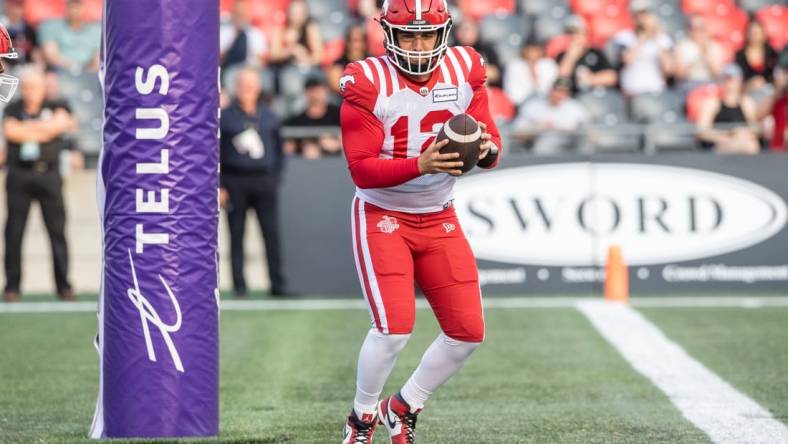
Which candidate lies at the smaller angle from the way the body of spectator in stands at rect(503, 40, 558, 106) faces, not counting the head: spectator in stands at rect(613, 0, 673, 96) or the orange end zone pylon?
the orange end zone pylon

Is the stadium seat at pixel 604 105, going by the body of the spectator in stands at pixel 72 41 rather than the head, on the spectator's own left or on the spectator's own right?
on the spectator's own left

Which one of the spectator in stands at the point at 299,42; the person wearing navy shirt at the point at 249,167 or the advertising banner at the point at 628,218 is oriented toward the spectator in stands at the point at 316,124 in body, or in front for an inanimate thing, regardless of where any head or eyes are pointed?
the spectator in stands at the point at 299,42

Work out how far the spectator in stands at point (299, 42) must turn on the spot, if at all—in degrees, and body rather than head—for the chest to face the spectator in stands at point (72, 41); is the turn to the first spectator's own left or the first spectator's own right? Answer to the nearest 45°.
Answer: approximately 90° to the first spectator's own right

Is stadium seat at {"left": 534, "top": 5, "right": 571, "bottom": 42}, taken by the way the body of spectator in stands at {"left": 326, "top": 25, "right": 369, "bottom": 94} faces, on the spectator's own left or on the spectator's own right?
on the spectator's own left

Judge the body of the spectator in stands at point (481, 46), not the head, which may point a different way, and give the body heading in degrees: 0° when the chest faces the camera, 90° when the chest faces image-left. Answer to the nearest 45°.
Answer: approximately 0°

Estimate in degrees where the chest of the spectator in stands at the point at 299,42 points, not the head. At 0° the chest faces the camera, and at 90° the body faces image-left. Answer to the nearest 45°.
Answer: approximately 0°

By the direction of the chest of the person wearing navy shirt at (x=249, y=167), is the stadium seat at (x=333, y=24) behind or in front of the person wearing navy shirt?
behind
